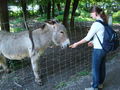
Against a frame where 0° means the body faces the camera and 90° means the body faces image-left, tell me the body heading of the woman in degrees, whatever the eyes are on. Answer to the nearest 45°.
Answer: approximately 90°

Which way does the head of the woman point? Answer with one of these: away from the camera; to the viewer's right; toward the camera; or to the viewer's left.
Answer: to the viewer's left
